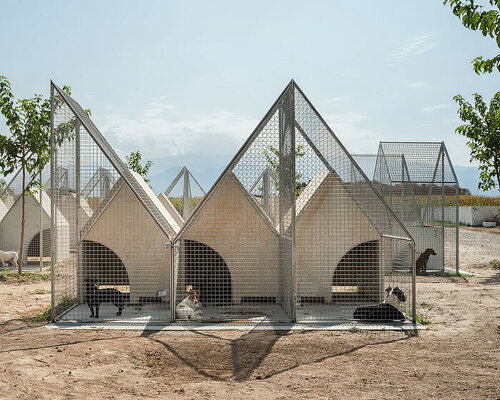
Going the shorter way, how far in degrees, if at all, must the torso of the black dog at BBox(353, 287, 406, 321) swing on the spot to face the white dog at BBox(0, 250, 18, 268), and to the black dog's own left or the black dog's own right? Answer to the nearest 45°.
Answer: approximately 135° to the black dog's own left

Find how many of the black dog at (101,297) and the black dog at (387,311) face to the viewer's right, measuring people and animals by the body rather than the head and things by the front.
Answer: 1

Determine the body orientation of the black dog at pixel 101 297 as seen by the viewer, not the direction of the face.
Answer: to the viewer's left

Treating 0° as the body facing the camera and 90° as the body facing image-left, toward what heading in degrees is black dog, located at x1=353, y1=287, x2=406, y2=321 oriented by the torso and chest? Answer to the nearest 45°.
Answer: approximately 270°

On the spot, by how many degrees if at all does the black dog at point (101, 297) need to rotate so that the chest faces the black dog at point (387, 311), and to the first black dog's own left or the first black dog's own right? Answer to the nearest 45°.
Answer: approximately 180°

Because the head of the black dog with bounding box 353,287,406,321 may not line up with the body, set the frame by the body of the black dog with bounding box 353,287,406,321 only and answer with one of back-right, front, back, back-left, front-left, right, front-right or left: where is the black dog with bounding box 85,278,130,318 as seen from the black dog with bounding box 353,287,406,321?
back

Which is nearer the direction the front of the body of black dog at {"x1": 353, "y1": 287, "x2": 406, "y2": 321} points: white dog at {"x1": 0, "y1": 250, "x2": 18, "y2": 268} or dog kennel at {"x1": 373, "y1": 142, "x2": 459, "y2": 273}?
the dog kennel

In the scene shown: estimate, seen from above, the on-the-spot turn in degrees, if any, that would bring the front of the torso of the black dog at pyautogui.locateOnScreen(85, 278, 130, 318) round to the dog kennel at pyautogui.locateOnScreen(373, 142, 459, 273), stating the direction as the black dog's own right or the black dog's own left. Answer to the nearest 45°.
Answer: approximately 135° to the black dog's own right

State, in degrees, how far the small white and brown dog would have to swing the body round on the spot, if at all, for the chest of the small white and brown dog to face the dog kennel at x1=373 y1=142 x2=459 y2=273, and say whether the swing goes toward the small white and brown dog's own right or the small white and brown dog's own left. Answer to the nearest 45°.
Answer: approximately 90° to the small white and brown dog's own left

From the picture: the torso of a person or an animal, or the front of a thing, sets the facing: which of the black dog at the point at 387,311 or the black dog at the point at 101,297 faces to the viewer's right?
the black dog at the point at 387,311
